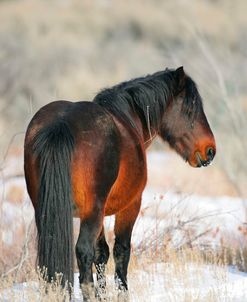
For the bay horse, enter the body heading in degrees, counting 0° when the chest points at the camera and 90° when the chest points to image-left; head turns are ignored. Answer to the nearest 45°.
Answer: approximately 225°
